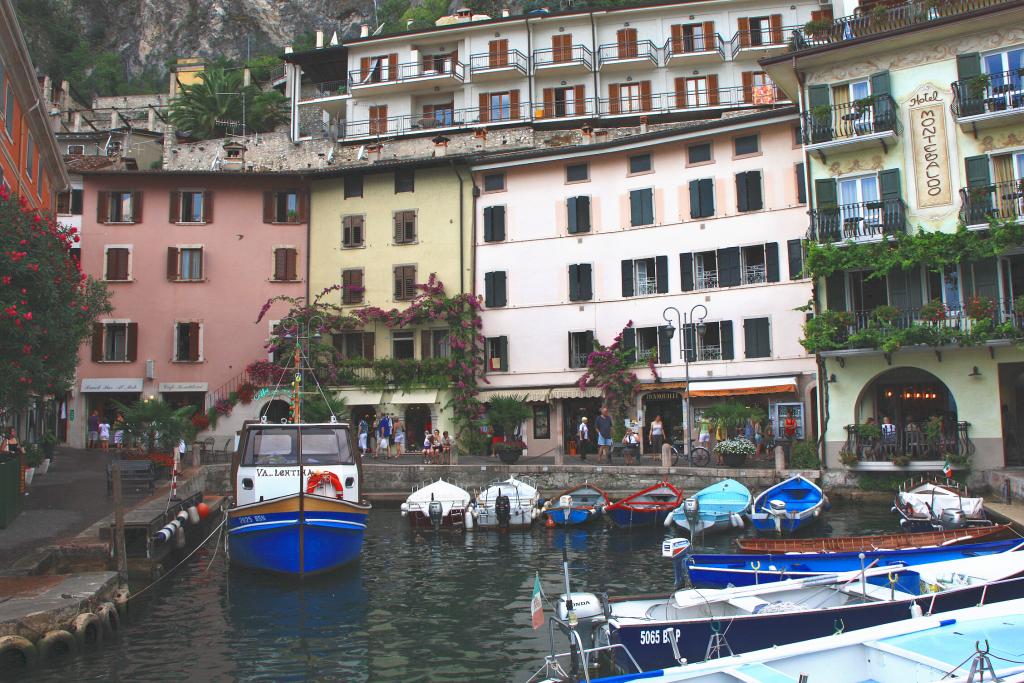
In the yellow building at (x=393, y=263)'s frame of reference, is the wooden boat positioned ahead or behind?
ahead

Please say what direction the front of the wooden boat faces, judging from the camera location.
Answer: facing to the right of the viewer

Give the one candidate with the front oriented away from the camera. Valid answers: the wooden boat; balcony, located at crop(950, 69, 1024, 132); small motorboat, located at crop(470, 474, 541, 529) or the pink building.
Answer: the small motorboat

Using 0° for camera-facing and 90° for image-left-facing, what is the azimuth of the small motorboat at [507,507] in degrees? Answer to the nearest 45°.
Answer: approximately 180°

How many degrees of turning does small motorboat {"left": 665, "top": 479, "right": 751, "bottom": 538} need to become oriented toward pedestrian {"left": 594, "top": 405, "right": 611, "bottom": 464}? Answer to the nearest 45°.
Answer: approximately 90° to its left

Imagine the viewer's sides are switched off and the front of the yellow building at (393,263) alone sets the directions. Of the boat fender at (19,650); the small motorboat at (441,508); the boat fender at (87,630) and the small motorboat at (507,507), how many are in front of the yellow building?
4

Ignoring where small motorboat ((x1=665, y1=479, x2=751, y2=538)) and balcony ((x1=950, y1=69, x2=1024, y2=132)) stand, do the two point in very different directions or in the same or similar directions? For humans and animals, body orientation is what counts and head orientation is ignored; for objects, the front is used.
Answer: very different directions

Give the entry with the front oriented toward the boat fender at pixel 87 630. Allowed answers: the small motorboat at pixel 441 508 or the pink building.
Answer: the pink building

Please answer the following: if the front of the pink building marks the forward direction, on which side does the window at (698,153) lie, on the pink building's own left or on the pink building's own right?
on the pink building's own left

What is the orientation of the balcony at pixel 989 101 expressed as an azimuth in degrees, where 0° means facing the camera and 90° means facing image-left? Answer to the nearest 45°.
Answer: approximately 45°

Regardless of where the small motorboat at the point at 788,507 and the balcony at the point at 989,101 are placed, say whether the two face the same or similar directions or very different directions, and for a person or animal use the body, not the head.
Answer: very different directions

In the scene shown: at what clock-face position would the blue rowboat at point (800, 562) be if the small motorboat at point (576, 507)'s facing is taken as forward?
The blue rowboat is roughly at 4 o'clock from the small motorboat.

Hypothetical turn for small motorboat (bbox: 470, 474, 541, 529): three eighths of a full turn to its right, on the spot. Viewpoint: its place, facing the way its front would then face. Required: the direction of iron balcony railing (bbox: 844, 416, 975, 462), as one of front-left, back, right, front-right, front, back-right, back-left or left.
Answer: front-left

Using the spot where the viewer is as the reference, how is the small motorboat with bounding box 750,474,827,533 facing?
facing away from the viewer and to the right of the viewer

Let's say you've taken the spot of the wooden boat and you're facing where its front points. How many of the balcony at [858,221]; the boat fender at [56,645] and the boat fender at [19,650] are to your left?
1
